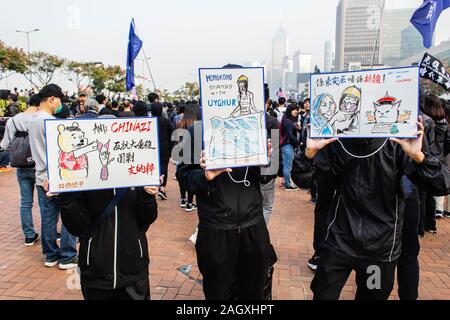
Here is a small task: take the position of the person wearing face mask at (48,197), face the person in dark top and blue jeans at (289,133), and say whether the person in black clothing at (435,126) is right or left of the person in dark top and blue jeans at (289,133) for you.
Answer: right

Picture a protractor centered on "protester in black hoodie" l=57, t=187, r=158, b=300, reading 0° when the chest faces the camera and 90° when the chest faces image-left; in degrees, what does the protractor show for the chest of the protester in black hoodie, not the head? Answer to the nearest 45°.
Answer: approximately 0°

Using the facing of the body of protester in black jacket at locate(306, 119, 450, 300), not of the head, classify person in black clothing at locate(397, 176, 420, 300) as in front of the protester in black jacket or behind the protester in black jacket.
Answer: behind

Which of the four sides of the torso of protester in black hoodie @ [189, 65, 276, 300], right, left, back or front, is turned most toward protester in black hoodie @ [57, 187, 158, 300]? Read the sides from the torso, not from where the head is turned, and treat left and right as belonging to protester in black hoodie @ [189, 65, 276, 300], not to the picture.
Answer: right

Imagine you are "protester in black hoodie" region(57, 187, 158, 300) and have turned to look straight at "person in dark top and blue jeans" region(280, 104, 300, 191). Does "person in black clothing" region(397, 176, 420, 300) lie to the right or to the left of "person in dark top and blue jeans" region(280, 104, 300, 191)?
right

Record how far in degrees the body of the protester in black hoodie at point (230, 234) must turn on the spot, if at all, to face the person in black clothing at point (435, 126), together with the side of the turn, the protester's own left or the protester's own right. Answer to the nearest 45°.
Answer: approximately 135° to the protester's own left
